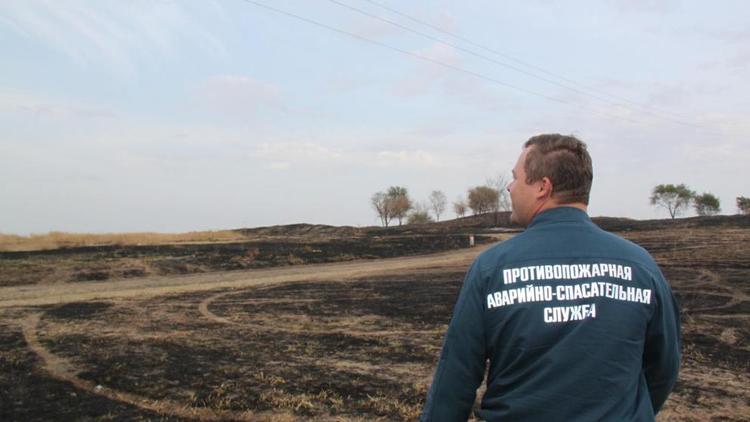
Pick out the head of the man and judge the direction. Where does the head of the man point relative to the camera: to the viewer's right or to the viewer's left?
to the viewer's left

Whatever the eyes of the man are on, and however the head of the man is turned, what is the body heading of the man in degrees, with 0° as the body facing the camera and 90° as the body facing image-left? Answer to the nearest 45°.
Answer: approximately 180°
